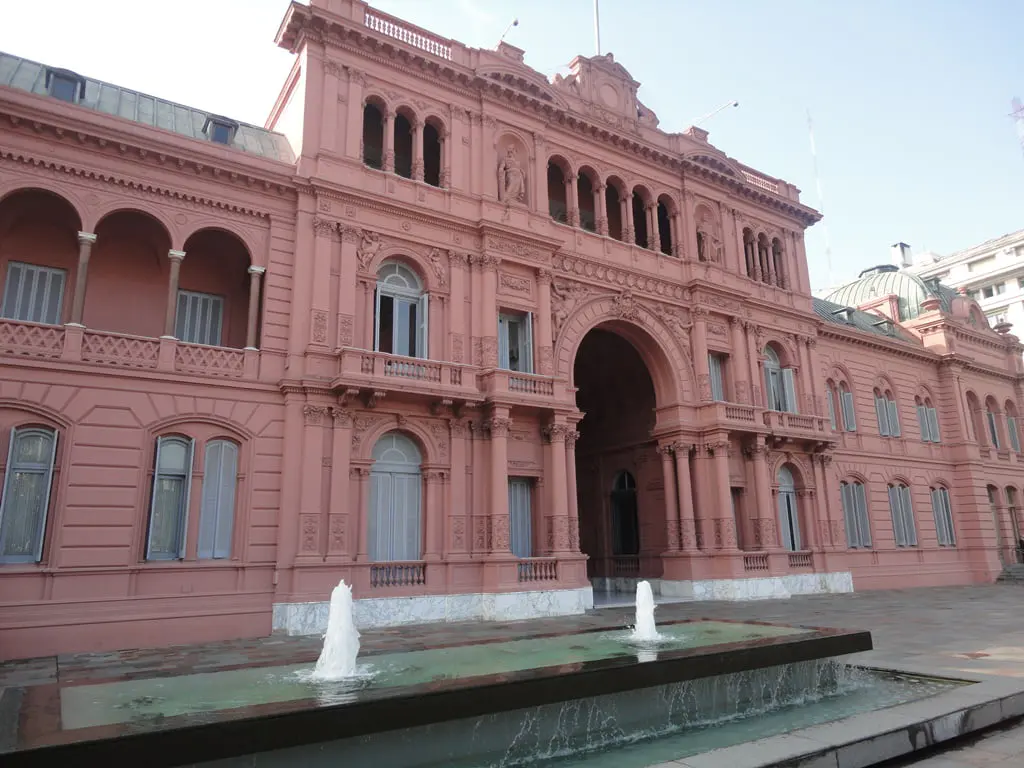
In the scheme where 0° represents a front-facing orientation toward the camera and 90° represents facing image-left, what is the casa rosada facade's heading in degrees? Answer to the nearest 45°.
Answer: approximately 315°
